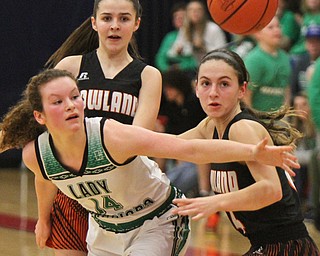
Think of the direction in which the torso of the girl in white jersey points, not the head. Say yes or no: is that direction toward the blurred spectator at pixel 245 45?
no

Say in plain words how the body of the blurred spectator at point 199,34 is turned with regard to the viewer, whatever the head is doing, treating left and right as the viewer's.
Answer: facing the viewer

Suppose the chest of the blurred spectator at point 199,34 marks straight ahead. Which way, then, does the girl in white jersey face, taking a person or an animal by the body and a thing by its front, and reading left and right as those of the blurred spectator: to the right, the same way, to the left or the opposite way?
the same way

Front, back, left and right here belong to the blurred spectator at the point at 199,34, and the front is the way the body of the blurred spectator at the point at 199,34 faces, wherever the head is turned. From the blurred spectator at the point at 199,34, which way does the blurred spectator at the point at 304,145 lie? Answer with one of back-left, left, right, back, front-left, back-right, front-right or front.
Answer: front-left

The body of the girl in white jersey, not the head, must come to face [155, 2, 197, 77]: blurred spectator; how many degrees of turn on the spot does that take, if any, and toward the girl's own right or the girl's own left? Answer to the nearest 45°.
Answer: approximately 180°

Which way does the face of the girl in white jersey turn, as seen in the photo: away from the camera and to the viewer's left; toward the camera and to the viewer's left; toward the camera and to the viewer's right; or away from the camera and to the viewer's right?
toward the camera and to the viewer's right

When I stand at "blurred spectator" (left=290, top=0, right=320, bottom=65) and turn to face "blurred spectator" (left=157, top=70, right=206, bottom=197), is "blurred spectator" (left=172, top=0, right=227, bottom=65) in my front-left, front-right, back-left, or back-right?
front-right

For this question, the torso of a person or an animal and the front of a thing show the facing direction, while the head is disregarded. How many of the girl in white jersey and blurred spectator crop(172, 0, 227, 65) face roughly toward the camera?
2

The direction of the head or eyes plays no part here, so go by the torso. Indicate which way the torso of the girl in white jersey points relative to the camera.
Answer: toward the camera

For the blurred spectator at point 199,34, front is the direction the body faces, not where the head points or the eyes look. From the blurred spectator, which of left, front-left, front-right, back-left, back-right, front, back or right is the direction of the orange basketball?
front

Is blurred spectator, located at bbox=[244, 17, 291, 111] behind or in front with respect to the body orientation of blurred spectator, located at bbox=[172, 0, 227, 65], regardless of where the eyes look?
in front

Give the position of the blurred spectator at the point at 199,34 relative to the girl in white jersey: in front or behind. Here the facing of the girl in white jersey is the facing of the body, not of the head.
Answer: behind

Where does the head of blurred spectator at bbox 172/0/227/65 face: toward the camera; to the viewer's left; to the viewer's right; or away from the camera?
toward the camera

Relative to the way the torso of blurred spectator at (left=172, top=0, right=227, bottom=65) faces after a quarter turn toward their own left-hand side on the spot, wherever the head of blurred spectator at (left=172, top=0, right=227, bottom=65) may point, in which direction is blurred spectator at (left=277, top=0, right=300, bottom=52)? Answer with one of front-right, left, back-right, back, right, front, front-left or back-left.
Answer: front
